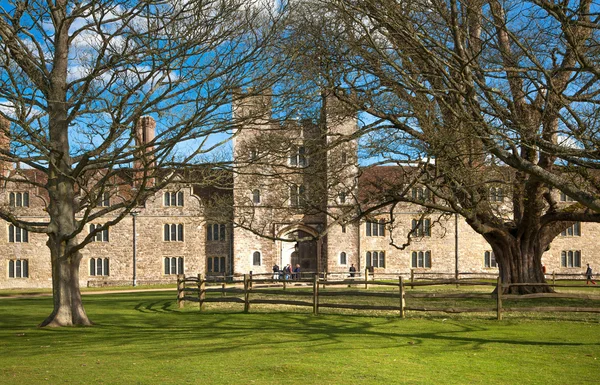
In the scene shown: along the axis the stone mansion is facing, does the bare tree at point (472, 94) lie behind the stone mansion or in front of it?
in front

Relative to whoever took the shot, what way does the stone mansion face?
facing the viewer
